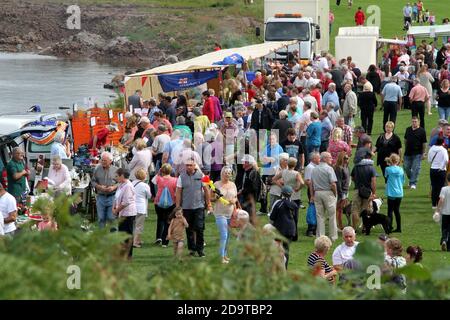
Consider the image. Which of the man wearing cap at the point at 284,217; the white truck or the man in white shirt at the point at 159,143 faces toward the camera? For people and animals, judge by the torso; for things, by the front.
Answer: the white truck

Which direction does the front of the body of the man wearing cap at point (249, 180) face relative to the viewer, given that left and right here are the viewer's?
facing the viewer and to the left of the viewer

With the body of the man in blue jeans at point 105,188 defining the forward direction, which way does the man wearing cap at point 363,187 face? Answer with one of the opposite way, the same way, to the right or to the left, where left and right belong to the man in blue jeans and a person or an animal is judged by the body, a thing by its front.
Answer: the opposite way

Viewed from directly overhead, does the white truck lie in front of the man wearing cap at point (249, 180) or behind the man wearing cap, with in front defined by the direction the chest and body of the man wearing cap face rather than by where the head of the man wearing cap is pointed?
behind

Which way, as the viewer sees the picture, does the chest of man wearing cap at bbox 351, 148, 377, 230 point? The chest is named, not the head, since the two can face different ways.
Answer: away from the camera

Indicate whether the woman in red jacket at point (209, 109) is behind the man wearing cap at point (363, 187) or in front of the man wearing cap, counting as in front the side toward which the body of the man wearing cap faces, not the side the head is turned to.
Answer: in front

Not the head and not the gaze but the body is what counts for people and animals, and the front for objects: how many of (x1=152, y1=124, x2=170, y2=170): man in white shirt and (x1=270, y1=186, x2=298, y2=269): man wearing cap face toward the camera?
0

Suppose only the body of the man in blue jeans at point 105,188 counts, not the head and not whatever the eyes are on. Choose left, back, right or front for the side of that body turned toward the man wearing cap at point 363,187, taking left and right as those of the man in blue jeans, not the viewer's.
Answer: left

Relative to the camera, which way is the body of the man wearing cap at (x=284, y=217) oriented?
away from the camera

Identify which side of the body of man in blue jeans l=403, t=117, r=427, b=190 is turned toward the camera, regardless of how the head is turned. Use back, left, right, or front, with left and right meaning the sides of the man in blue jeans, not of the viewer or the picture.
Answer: front

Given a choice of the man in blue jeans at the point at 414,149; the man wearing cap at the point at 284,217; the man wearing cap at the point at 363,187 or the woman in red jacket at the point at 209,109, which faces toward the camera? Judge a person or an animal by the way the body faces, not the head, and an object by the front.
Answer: the man in blue jeans
